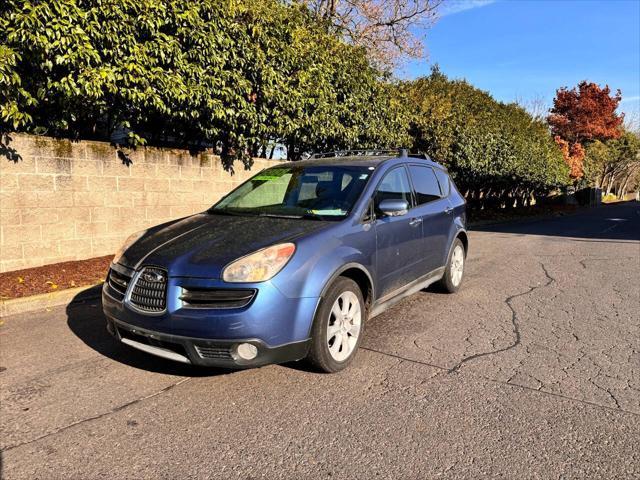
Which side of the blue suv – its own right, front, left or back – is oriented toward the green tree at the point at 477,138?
back

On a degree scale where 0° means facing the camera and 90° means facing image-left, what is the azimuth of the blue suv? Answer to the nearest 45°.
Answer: approximately 45°

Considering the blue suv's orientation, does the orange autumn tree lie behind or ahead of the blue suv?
behind

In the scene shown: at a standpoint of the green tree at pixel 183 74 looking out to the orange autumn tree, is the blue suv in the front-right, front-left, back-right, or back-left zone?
back-right

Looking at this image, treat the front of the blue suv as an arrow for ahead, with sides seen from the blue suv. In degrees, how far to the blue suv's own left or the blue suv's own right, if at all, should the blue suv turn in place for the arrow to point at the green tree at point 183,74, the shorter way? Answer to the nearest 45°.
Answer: approximately 135° to the blue suv's own right
